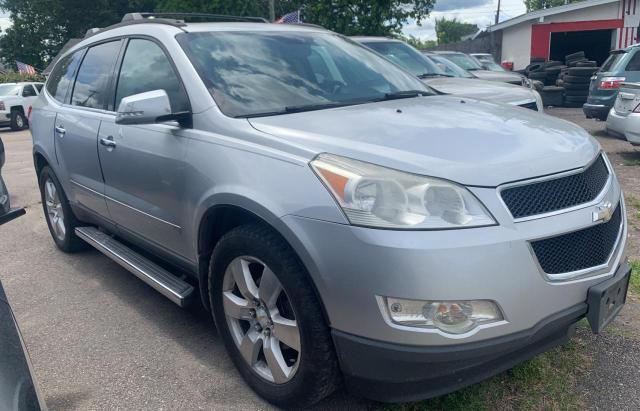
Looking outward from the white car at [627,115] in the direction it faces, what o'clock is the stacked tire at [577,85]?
The stacked tire is roughly at 10 o'clock from the white car.

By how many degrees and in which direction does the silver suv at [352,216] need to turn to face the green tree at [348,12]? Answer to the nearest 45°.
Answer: approximately 135° to its left

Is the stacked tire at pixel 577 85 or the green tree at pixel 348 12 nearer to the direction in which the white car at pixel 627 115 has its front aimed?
the stacked tire

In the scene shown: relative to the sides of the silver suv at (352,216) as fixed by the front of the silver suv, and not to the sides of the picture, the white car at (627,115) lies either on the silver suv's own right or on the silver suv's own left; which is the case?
on the silver suv's own left

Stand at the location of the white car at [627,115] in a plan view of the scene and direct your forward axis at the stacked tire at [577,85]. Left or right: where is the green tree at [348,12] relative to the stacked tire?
left

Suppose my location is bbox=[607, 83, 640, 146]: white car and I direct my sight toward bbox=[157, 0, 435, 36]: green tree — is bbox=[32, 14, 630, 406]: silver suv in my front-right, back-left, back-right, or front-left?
back-left

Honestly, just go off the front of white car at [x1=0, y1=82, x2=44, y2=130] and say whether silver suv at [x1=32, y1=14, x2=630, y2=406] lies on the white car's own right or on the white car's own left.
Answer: on the white car's own left

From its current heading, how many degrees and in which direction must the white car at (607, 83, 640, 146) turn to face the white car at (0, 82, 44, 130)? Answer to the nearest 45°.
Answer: approximately 135° to its left

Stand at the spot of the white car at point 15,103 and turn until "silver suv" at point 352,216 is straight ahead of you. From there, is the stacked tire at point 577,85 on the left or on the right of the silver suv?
left

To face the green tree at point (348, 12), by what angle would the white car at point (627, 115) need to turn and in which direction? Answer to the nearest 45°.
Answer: approximately 90° to its left

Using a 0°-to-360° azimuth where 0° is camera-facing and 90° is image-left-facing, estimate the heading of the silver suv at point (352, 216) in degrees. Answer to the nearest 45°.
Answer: approximately 315°
